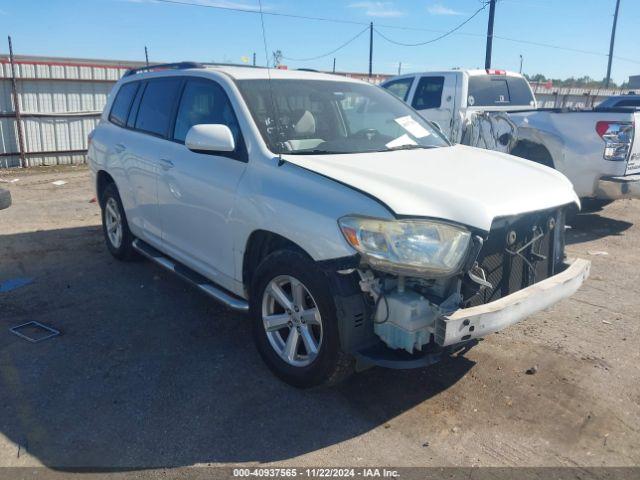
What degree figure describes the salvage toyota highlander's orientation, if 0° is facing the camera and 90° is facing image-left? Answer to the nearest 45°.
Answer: approximately 315°

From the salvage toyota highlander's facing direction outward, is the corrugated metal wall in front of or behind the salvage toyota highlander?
behind

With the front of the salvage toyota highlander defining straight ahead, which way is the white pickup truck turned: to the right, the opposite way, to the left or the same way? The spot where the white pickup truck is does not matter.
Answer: the opposite way

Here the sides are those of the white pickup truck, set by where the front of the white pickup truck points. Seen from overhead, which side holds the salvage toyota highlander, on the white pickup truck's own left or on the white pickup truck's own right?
on the white pickup truck's own left

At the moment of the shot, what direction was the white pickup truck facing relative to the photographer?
facing away from the viewer and to the left of the viewer
